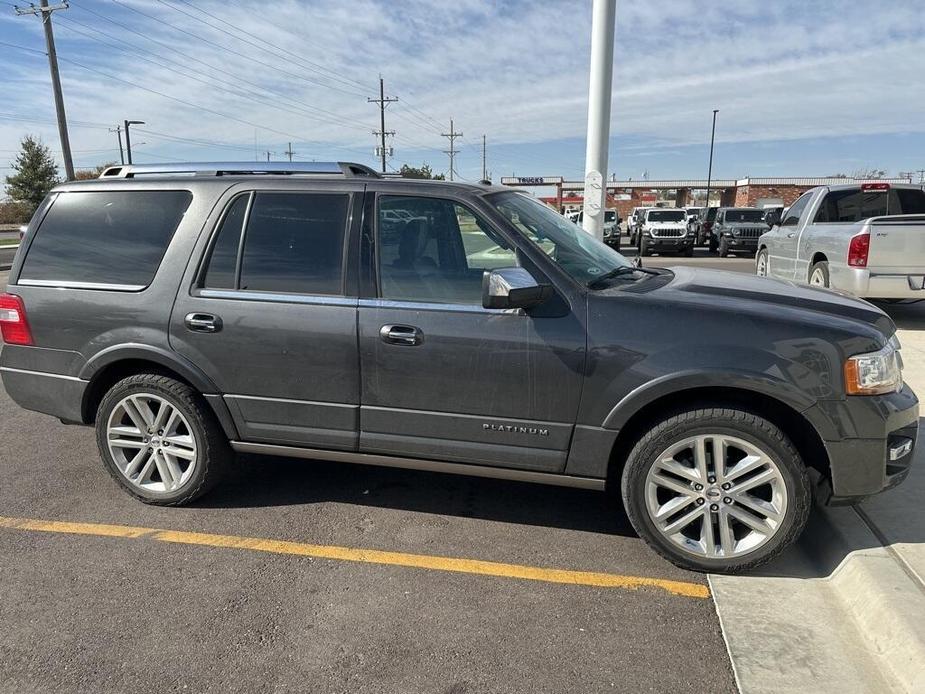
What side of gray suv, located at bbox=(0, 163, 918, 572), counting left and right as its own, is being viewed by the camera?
right

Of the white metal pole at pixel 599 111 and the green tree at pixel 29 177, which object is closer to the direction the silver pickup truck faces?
the green tree

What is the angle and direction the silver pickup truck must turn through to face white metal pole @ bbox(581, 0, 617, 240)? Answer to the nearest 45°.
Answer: approximately 90° to its left

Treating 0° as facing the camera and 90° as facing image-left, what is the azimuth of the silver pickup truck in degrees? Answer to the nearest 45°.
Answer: approximately 135°

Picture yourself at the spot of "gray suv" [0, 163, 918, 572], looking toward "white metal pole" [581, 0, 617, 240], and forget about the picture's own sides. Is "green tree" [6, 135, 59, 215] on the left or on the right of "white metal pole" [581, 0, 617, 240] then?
left

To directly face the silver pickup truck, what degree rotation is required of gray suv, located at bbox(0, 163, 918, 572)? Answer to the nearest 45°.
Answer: approximately 45° to its left

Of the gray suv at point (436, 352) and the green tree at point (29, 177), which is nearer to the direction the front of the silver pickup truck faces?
the green tree

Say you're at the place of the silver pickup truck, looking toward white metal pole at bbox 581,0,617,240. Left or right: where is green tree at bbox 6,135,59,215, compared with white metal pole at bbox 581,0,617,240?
right

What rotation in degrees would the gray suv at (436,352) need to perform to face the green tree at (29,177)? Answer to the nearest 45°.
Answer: approximately 135° to its left

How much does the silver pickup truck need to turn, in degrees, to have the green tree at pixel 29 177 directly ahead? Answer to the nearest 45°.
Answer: approximately 45° to its left

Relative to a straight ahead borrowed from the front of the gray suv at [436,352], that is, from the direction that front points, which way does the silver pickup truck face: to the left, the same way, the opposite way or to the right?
to the left

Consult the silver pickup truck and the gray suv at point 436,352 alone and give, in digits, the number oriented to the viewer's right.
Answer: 1

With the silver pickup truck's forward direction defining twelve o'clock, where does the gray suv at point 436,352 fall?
The gray suv is roughly at 8 o'clock from the silver pickup truck.
